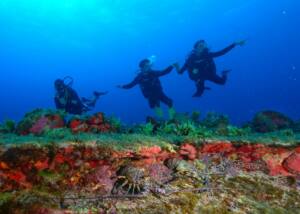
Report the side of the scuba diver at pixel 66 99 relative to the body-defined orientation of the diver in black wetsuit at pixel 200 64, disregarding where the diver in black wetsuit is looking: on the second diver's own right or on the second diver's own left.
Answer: on the second diver's own right

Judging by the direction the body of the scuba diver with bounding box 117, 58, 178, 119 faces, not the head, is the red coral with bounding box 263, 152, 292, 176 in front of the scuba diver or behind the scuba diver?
in front

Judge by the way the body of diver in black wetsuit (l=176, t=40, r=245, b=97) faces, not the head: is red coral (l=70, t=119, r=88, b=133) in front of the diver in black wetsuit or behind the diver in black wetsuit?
in front

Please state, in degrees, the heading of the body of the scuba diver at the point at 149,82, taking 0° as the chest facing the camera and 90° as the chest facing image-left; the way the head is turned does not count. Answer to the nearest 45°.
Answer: approximately 0°

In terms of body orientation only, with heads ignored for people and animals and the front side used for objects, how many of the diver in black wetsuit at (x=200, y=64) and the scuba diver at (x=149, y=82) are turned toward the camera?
2

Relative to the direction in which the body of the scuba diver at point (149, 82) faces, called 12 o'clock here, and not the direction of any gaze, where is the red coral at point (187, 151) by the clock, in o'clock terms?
The red coral is roughly at 12 o'clock from the scuba diver.

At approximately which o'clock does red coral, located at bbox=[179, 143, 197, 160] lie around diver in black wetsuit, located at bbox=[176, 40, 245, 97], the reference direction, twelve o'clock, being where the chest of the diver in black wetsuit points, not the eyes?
The red coral is roughly at 12 o'clock from the diver in black wetsuit.

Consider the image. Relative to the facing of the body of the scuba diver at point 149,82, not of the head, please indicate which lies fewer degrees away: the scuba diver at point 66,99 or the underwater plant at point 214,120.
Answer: the underwater plant

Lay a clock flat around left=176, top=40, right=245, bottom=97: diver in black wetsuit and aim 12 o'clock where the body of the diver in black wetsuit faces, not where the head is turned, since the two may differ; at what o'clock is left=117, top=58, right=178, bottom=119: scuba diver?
The scuba diver is roughly at 3 o'clock from the diver in black wetsuit.

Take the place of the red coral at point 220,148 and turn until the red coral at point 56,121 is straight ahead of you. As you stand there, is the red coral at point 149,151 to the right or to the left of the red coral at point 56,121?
left
